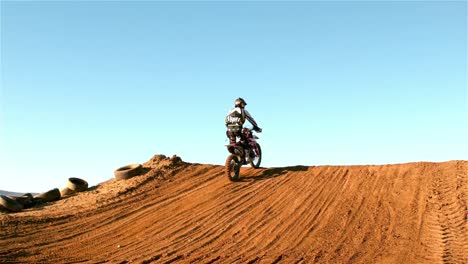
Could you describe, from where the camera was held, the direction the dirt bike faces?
facing away from the viewer and to the right of the viewer

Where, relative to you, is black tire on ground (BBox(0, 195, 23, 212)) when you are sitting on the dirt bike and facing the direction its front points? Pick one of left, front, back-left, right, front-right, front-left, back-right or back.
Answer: back-left

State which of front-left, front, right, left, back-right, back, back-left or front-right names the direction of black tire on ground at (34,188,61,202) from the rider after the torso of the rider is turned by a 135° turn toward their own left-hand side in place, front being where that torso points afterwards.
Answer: front

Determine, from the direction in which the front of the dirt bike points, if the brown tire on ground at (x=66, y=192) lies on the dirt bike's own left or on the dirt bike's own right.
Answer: on the dirt bike's own left

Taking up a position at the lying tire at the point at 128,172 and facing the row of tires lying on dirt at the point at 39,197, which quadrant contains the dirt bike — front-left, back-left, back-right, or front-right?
back-left

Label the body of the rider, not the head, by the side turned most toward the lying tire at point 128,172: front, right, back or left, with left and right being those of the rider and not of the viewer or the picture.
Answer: left

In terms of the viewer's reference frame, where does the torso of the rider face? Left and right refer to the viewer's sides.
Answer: facing away from the viewer and to the right of the viewer

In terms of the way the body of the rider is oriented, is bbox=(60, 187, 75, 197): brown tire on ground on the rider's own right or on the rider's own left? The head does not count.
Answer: on the rider's own left

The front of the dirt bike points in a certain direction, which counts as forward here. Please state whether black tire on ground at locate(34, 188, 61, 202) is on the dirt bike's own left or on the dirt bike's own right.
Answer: on the dirt bike's own left

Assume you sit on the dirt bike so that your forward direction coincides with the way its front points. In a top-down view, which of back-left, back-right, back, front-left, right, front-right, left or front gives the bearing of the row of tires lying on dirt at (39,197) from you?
back-left
